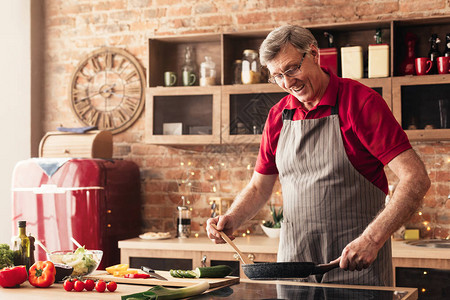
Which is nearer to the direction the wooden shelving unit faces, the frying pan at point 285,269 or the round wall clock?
the frying pan

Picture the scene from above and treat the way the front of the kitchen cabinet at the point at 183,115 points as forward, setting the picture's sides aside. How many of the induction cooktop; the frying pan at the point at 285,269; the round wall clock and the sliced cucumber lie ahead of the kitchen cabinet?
3

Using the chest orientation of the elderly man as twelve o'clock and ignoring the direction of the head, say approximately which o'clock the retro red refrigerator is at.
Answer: The retro red refrigerator is roughly at 3 o'clock from the elderly man.

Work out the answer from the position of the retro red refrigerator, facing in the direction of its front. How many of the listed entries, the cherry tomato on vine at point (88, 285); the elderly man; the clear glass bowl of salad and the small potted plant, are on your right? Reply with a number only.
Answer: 0

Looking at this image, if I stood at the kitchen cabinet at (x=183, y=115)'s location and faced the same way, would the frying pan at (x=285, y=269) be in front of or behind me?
in front

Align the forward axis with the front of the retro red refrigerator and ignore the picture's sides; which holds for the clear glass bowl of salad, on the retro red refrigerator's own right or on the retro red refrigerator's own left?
on the retro red refrigerator's own left

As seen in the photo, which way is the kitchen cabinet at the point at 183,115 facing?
toward the camera

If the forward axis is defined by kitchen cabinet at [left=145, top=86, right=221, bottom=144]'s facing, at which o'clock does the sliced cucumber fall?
The sliced cucumber is roughly at 12 o'clock from the kitchen cabinet.

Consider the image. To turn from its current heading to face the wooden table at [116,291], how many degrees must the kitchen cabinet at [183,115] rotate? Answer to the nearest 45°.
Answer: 0° — it already faces it

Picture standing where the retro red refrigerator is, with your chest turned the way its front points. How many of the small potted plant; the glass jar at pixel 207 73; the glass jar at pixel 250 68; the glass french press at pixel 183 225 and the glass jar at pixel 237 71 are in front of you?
0

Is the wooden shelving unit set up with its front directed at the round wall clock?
no

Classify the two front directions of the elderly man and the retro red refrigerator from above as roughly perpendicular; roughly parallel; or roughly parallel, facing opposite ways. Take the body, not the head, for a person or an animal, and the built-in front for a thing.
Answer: roughly parallel

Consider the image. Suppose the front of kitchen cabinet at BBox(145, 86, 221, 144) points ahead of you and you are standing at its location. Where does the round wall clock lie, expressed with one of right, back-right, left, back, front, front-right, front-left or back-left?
back-right

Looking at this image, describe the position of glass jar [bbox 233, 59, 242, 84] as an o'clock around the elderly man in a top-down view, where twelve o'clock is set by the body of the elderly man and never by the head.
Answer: The glass jar is roughly at 4 o'clock from the elderly man.

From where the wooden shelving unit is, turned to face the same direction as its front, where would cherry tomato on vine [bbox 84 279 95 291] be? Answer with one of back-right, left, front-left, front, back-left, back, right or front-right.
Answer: front

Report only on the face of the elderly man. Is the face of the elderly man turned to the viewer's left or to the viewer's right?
to the viewer's left

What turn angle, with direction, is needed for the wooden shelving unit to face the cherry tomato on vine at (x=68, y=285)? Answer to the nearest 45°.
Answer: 0° — it already faces it

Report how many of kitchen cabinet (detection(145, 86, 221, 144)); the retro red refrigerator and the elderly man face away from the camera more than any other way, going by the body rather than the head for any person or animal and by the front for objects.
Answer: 0

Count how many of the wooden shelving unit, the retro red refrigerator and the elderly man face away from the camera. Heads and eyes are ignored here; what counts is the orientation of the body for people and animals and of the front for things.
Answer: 0

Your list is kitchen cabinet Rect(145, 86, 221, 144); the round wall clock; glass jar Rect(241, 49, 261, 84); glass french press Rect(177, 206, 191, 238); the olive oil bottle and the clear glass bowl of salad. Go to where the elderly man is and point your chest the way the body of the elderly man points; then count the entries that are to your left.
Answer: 0
